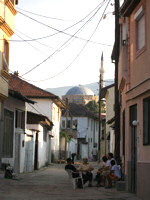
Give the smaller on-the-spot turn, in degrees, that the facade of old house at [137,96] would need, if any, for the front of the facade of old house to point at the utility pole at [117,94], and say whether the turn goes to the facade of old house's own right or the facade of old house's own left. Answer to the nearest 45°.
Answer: approximately 90° to the facade of old house's own right

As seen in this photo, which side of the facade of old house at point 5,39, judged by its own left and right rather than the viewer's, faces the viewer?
right

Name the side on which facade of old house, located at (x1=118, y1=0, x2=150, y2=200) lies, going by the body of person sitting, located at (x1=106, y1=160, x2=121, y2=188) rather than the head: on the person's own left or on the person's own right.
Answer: on the person's own left

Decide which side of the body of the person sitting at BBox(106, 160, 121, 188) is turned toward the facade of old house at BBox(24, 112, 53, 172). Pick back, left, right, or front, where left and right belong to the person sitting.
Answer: right

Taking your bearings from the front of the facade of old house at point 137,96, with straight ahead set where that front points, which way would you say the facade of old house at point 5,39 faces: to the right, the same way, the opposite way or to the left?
the opposite way

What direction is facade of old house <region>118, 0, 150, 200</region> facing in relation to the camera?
to the viewer's left

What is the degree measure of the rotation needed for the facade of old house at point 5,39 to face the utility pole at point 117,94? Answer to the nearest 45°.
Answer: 0° — it already faces it
